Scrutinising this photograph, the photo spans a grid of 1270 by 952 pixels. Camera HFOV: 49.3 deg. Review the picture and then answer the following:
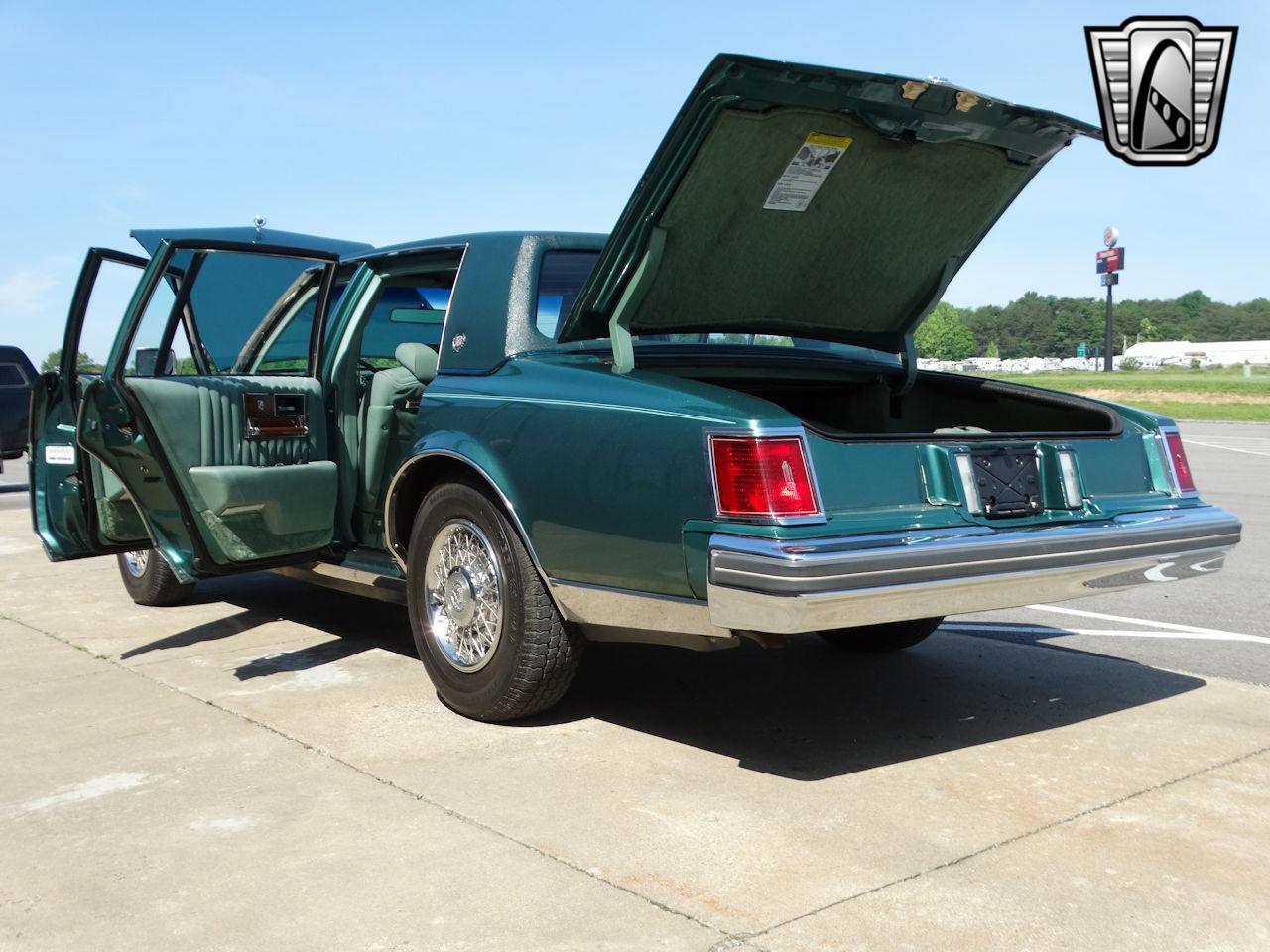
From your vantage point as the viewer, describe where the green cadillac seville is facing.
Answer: facing away from the viewer and to the left of the viewer

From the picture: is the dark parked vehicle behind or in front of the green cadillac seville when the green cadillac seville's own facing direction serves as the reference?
in front
